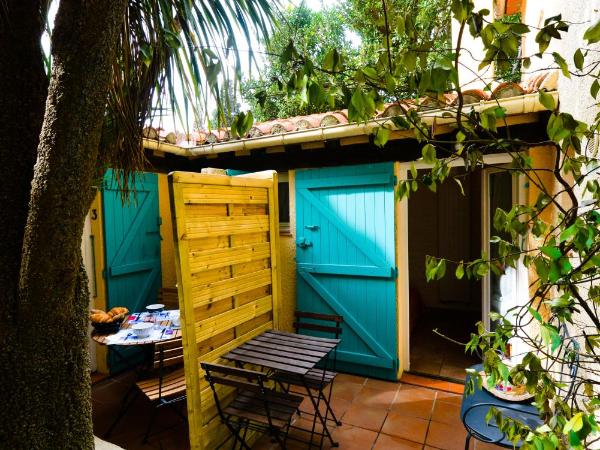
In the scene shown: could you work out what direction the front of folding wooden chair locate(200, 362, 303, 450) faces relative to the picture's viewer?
facing away from the viewer and to the right of the viewer

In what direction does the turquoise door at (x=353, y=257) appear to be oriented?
toward the camera

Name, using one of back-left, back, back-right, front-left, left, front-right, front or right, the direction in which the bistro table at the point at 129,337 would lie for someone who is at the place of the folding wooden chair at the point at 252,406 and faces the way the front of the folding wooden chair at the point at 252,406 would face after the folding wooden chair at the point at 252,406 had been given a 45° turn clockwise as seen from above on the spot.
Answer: back-left

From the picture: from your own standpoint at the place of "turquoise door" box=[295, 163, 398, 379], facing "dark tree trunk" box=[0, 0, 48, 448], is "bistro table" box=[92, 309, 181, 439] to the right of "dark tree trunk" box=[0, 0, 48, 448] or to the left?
right

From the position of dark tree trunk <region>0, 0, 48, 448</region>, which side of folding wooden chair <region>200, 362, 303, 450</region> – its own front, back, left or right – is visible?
back

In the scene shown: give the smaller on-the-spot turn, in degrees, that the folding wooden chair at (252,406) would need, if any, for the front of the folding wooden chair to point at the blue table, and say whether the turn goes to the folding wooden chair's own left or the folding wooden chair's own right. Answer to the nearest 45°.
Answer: approximately 45° to the folding wooden chair's own right

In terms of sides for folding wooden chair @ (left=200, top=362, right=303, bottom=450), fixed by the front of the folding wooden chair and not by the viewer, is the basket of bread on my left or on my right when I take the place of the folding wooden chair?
on my left

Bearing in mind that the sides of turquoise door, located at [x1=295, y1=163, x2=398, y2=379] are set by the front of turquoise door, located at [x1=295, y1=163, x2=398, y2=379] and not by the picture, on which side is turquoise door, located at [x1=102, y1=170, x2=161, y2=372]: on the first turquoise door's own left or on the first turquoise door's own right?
on the first turquoise door's own right

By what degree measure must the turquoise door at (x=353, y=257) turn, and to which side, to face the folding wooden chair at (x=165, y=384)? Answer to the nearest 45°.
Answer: approximately 45° to its right

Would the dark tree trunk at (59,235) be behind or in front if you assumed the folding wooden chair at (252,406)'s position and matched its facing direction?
behind

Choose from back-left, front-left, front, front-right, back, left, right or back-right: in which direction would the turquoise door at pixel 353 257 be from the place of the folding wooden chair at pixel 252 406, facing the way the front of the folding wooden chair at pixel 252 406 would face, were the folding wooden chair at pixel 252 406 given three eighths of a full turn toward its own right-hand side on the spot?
back-left
